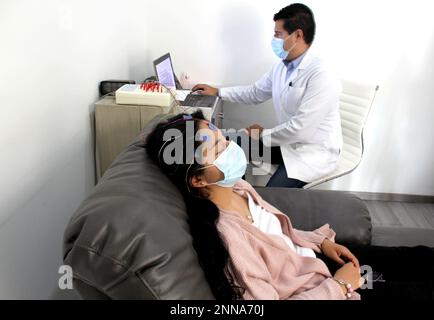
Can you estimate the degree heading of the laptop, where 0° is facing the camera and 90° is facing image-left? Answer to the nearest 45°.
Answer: approximately 315°

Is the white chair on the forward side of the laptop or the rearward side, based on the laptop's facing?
on the forward side

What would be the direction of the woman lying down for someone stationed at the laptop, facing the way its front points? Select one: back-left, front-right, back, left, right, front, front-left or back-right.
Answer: front-right

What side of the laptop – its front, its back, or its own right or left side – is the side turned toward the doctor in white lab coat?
front

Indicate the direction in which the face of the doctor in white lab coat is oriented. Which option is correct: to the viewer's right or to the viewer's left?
to the viewer's left
